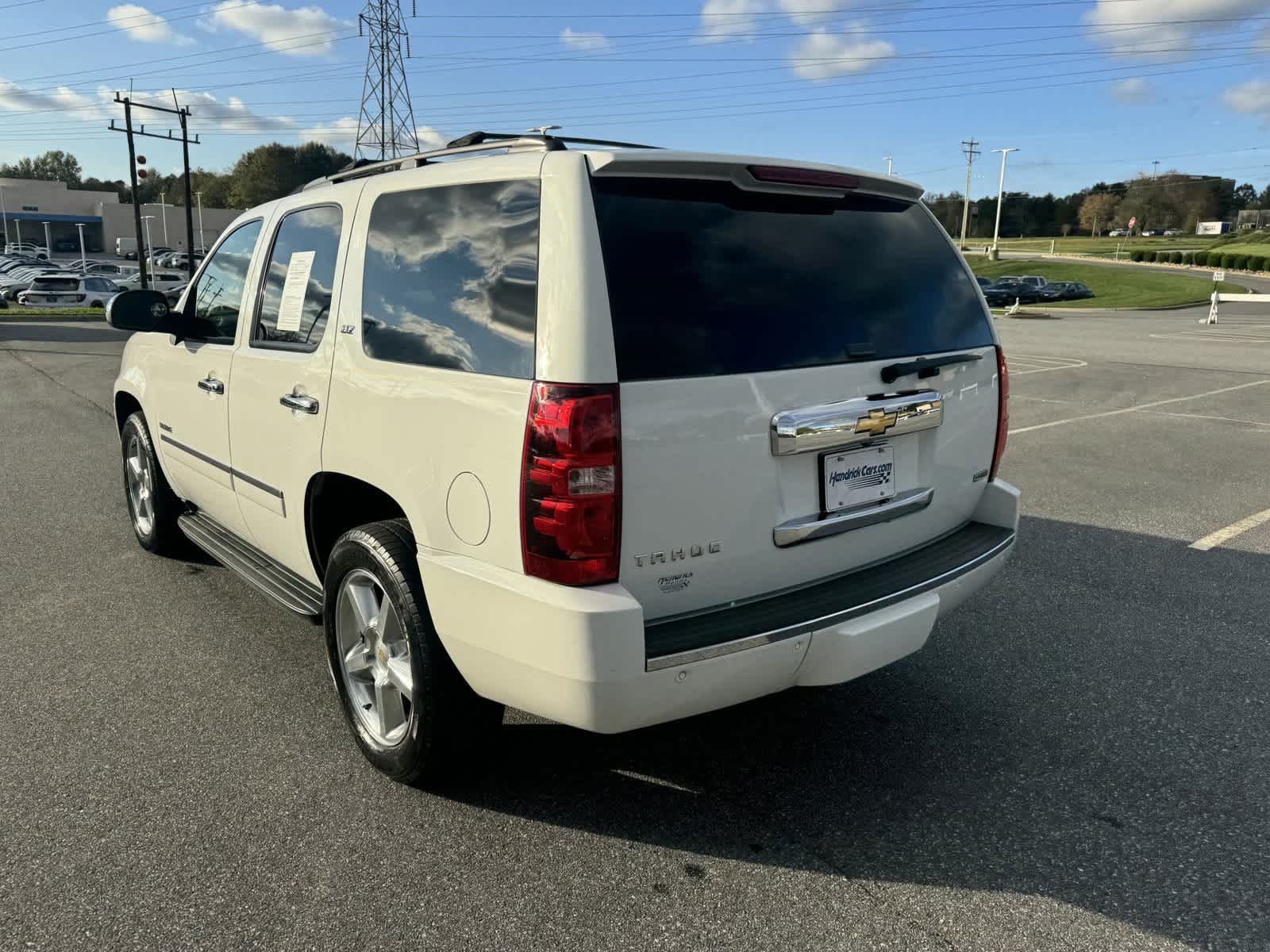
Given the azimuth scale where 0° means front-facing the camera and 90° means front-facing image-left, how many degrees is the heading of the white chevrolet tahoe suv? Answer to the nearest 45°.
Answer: approximately 135°

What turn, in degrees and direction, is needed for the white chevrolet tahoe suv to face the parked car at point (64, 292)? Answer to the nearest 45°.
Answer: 0° — it already faces it

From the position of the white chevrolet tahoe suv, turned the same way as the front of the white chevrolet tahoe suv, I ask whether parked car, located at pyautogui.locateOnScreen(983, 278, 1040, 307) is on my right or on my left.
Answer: on my right

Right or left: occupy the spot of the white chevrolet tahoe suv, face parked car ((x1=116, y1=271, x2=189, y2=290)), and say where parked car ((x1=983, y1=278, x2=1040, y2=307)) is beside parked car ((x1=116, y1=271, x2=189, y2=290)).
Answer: right
